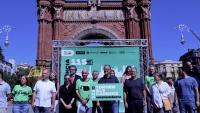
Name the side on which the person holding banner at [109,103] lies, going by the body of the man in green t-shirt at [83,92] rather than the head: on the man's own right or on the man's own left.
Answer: on the man's own left

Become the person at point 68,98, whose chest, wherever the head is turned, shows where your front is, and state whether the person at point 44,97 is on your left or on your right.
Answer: on your right

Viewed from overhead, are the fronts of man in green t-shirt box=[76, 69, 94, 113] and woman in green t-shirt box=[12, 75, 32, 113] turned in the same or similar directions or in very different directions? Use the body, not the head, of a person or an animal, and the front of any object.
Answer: same or similar directions

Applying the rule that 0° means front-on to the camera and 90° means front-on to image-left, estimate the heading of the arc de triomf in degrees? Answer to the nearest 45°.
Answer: approximately 0°

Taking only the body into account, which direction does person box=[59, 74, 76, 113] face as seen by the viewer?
toward the camera

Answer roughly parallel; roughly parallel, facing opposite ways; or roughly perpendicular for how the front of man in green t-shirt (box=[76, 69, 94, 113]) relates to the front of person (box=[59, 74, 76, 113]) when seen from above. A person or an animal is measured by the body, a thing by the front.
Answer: roughly parallel

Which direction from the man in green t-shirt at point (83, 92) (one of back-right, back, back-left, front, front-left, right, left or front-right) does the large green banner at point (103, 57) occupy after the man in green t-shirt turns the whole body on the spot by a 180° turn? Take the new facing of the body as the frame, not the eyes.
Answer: front

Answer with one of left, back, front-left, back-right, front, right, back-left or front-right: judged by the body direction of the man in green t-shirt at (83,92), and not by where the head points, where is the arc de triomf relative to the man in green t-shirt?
back

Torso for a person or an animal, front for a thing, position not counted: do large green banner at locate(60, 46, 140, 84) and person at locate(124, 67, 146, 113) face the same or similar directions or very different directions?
same or similar directions

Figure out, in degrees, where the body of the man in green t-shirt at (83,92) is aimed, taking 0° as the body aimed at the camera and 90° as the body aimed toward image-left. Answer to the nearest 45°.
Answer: approximately 0°

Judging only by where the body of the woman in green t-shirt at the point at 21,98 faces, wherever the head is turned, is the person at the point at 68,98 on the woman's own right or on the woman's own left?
on the woman's own left

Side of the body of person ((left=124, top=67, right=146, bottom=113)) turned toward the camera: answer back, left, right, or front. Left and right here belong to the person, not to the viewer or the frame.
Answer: front

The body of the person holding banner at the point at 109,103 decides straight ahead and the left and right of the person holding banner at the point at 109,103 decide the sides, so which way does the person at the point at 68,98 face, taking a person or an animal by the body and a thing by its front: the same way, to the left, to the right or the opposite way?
the same way

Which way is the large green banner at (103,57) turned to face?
toward the camera

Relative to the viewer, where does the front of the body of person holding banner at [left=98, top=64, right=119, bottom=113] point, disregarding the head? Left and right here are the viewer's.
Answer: facing the viewer

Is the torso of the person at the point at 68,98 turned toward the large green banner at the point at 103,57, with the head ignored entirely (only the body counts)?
no
